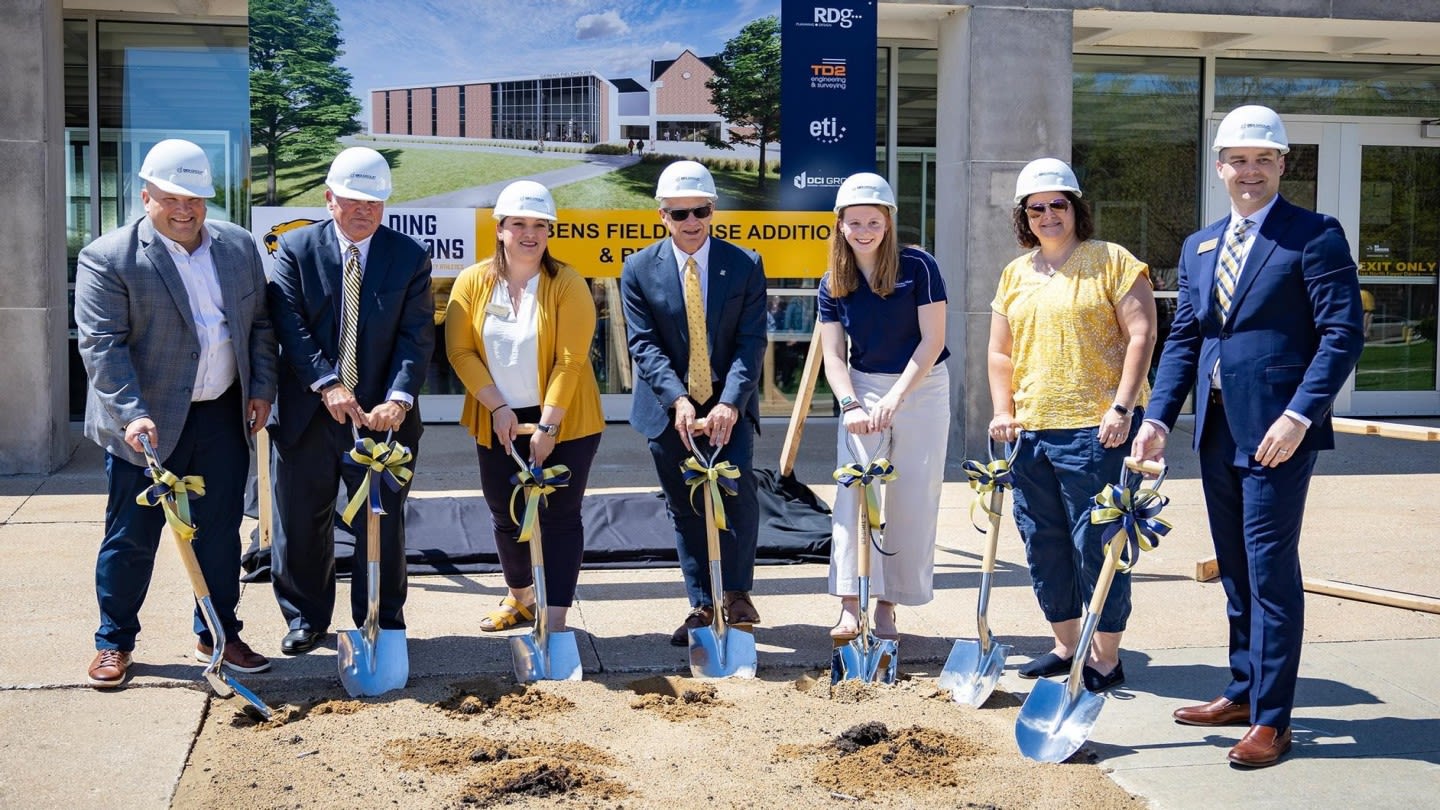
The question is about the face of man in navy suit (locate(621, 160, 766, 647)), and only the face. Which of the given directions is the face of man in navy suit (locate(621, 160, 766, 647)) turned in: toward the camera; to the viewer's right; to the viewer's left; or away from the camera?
toward the camera

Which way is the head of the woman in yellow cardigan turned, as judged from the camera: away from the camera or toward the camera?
toward the camera

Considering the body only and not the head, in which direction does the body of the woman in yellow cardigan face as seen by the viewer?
toward the camera

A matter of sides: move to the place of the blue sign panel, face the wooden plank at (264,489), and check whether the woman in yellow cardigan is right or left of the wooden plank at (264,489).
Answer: left

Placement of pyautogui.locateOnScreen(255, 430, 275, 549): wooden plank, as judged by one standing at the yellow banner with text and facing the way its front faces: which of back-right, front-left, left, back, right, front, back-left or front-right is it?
front-right

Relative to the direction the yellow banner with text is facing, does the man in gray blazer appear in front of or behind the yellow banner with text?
in front

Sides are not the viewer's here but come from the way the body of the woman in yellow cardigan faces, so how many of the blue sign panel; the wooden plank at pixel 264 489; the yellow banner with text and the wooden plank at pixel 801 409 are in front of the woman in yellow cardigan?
0

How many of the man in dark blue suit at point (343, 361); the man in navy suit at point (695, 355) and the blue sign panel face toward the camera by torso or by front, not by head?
3

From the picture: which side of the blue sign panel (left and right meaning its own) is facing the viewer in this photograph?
front

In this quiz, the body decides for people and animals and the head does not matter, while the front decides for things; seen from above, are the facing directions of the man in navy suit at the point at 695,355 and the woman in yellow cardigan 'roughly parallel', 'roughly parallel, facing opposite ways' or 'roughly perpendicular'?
roughly parallel

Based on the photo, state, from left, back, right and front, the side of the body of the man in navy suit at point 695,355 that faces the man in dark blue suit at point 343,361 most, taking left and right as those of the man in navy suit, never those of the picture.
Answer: right

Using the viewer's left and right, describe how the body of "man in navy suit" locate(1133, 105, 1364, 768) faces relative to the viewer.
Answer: facing the viewer and to the left of the viewer

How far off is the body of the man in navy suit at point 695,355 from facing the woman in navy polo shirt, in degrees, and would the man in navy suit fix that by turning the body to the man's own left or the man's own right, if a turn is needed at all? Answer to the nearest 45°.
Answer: approximately 90° to the man's own left

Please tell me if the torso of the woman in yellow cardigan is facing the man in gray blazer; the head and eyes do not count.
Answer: no

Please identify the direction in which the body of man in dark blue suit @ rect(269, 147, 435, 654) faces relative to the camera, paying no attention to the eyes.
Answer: toward the camera

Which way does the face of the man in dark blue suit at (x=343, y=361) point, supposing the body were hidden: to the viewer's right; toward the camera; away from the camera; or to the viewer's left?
toward the camera

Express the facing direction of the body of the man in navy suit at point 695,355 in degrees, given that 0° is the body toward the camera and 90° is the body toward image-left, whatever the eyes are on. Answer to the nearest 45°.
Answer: approximately 0°

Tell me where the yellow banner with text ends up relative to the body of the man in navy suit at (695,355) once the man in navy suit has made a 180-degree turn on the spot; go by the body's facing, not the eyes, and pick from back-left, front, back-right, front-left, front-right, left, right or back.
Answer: front
